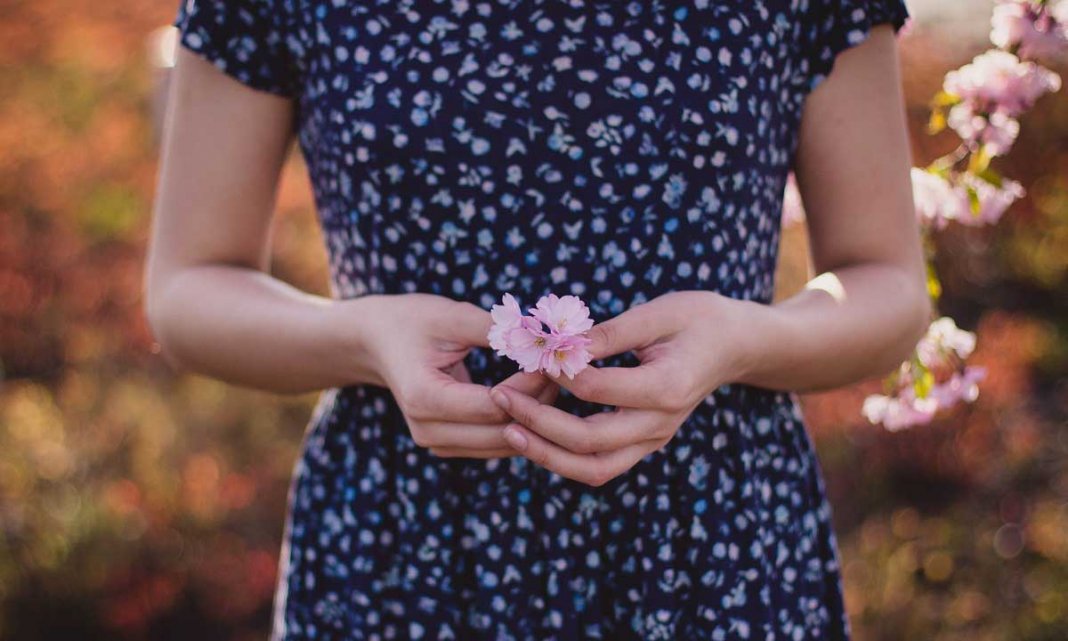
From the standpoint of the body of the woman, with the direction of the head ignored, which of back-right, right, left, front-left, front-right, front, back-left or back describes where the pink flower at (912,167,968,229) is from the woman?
back-left

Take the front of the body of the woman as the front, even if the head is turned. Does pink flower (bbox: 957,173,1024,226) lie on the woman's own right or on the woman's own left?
on the woman's own left

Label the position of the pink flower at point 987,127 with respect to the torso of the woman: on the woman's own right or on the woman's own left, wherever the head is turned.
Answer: on the woman's own left

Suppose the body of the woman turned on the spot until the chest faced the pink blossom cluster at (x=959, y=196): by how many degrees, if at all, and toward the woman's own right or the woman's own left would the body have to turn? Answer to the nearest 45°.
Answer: approximately 135° to the woman's own left

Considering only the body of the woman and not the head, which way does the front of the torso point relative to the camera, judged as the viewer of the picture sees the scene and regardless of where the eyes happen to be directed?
toward the camera

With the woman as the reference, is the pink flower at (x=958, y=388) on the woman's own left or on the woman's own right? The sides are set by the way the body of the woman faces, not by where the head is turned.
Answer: on the woman's own left

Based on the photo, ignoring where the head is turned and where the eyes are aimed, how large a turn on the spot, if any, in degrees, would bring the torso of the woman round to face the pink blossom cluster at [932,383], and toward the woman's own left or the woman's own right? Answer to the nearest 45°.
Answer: approximately 135° to the woman's own left

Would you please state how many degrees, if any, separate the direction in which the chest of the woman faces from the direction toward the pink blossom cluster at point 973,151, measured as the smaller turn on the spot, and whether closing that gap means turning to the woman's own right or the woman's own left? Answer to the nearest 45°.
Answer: approximately 135° to the woman's own left
